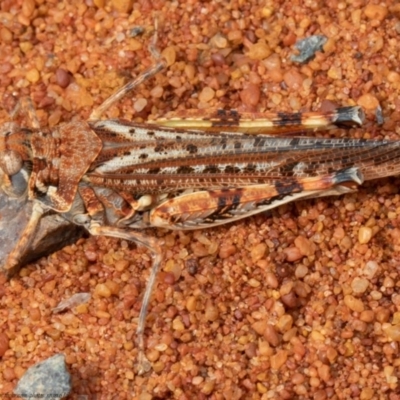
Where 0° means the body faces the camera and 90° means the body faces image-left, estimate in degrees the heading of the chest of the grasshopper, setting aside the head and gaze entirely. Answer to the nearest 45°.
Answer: approximately 90°

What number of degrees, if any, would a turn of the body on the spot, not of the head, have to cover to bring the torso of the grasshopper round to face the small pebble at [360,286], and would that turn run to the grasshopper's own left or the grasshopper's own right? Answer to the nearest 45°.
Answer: approximately 135° to the grasshopper's own left

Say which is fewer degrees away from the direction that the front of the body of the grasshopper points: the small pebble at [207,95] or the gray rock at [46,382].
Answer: the gray rock

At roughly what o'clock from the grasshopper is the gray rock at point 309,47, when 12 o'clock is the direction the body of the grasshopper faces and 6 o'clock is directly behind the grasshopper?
The gray rock is roughly at 5 o'clock from the grasshopper.

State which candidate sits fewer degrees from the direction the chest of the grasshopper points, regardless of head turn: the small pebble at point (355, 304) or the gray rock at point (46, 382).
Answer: the gray rock

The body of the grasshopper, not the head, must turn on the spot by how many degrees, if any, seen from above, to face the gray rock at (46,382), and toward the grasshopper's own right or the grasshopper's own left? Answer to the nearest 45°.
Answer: approximately 45° to the grasshopper's own left

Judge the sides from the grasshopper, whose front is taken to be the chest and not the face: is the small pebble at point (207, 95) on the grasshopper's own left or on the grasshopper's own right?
on the grasshopper's own right

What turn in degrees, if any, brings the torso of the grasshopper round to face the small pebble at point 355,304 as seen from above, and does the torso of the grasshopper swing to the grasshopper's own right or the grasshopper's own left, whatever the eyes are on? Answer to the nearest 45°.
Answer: approximately 135° to the grasshopper's own left

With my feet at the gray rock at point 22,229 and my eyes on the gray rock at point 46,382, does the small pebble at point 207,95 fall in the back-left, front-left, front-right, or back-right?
back-left
